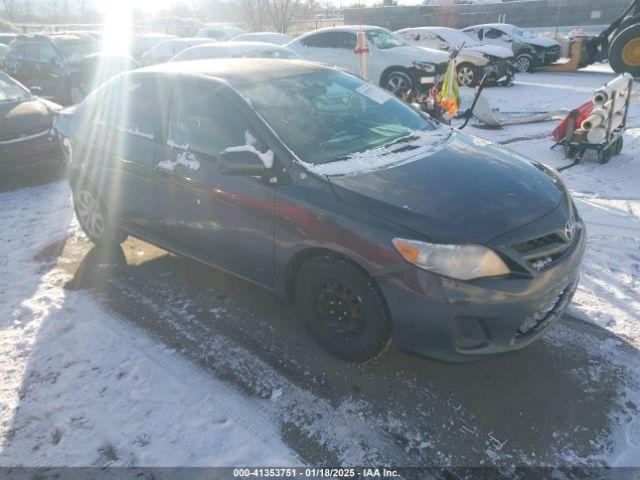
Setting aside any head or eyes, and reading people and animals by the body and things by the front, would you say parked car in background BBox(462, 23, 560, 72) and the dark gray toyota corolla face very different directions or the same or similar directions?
same or similar directions

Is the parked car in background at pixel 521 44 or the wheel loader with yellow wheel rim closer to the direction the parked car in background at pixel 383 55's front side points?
the wheel loader with yellow wheel rim

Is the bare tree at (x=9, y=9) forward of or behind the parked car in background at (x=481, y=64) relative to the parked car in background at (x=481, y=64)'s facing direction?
behind

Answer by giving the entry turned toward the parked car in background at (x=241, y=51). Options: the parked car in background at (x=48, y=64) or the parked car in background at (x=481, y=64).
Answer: the parked car in background at (x=48, y=64)

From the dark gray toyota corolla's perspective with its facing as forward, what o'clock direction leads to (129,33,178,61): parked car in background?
The parked car in background is roughly at 7 o'clock from the dark gray toyota corolla.

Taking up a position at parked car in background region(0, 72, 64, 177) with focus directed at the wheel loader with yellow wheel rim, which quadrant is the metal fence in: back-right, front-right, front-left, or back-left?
front-left

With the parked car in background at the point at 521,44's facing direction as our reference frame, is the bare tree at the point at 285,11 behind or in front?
behind

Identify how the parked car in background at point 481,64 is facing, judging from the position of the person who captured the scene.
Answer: facing the viewer and to the right of the viewer

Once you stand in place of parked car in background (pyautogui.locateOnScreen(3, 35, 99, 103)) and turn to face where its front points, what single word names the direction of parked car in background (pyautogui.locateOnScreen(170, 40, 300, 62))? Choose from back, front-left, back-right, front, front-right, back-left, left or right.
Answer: front

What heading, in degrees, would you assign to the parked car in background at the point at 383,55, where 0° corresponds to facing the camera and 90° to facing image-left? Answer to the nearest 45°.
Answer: approximately 315°

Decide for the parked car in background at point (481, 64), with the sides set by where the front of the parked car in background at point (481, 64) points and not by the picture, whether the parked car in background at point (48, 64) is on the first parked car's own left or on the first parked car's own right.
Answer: on the first parked car's own right

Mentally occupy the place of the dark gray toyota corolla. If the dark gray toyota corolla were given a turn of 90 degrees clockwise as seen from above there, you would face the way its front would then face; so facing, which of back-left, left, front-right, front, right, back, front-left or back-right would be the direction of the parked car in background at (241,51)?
back-right
